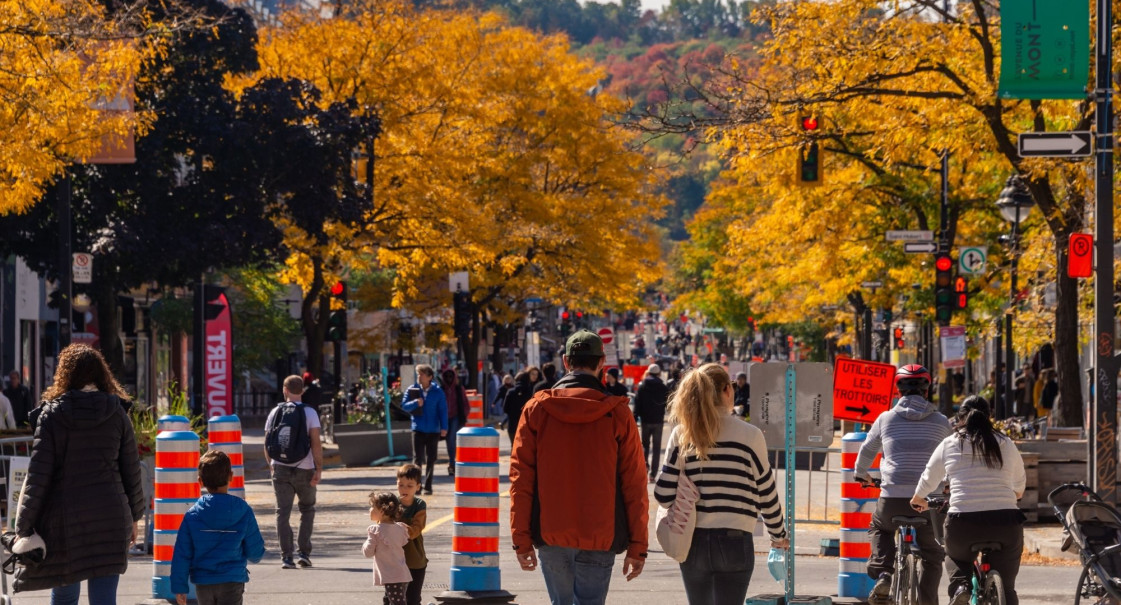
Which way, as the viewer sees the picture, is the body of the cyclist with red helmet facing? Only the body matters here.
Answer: away from the camera

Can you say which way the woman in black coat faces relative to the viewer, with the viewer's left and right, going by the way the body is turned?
facing away from the viewer

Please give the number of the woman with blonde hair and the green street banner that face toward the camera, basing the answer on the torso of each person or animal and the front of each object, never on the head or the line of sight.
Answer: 1

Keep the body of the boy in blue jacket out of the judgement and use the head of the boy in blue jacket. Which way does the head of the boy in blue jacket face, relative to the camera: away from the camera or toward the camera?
away from the camera

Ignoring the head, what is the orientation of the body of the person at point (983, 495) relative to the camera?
away from the camera

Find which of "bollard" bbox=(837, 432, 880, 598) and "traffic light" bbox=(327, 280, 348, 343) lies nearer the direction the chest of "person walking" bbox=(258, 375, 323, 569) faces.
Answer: the traffic light

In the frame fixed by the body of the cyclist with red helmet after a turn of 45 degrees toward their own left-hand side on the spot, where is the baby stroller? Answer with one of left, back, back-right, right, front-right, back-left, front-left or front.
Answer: back

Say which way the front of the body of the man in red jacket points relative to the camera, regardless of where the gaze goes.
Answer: away from the camera

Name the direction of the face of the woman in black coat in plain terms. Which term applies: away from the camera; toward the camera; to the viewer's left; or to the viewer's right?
away from the camera

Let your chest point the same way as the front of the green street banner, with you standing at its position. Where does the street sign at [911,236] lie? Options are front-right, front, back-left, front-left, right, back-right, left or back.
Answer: back

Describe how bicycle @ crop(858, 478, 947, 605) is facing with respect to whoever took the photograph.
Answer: facing away from the viewer

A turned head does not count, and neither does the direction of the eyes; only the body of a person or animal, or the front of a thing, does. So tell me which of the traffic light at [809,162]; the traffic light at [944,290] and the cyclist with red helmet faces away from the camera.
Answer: the cyclist with red helmet

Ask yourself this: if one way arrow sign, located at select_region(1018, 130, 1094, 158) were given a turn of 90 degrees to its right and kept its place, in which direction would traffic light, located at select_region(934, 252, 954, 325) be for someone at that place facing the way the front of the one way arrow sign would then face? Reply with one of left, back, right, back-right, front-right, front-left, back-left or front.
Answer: right

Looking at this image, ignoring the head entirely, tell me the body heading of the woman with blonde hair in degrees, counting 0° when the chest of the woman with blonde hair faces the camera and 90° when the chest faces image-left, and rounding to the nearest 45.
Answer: approximately 180°

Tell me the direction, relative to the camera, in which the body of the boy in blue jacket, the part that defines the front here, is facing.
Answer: away from the camera

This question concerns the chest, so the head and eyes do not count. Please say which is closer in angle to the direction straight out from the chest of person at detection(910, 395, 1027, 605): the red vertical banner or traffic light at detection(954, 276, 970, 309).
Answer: the traffic light

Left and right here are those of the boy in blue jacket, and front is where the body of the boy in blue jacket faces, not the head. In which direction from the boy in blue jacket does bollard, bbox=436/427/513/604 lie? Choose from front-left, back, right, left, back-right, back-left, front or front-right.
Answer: front-right

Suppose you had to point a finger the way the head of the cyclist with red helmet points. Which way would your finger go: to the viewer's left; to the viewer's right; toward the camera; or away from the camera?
away from the camera
